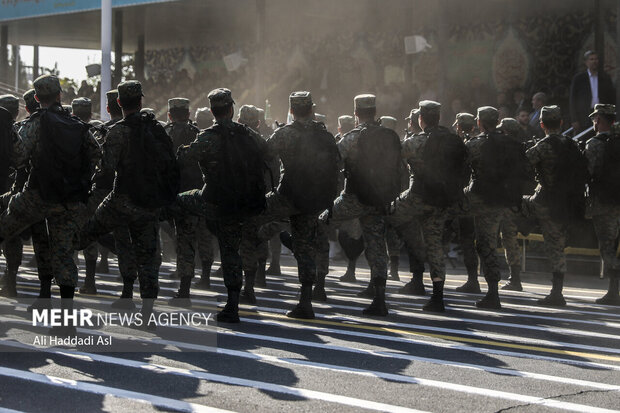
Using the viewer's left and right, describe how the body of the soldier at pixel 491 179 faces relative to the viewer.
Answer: facing away from the viewer and to the left of the viewer

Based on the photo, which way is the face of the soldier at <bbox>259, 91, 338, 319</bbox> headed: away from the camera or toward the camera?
away from the camera

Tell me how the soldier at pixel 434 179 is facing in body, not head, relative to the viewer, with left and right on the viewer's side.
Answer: facing away from the viewer and to the left of the viewer

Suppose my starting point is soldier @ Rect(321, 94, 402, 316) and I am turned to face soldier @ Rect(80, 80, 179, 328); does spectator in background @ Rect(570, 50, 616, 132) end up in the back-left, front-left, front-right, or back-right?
back-right

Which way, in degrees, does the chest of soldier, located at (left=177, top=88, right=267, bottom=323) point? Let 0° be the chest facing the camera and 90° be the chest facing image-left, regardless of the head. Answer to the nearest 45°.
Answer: approximately 135°

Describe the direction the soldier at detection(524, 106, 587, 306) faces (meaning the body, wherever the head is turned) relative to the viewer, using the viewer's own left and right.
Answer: facing away from the viewer and to the left of the viewer

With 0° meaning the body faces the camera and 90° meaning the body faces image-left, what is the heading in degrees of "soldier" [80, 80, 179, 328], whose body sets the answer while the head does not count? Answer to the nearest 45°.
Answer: approximately 135°

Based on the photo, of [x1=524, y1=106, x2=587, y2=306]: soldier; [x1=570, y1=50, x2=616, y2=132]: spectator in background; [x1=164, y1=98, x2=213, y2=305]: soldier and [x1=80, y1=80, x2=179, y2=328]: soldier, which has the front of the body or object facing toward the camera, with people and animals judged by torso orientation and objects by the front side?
the spectator in background

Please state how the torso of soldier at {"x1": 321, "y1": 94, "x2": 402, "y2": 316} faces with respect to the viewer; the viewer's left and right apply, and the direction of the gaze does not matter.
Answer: facing away from the viewer and to the left of the viewer

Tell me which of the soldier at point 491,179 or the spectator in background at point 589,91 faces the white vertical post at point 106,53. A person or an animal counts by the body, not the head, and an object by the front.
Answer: the soldier

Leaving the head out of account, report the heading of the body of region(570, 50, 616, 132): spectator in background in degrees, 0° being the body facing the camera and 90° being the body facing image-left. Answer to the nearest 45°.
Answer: approximately 0°

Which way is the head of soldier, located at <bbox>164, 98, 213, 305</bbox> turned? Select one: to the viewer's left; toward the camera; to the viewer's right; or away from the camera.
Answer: away from the camera

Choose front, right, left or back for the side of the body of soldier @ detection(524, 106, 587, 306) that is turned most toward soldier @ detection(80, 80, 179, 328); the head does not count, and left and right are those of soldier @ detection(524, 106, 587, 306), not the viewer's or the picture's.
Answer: left

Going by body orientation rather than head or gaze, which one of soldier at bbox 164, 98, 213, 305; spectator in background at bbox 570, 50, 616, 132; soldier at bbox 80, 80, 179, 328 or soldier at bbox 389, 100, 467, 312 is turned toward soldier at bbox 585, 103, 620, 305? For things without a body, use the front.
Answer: the spectator in background
